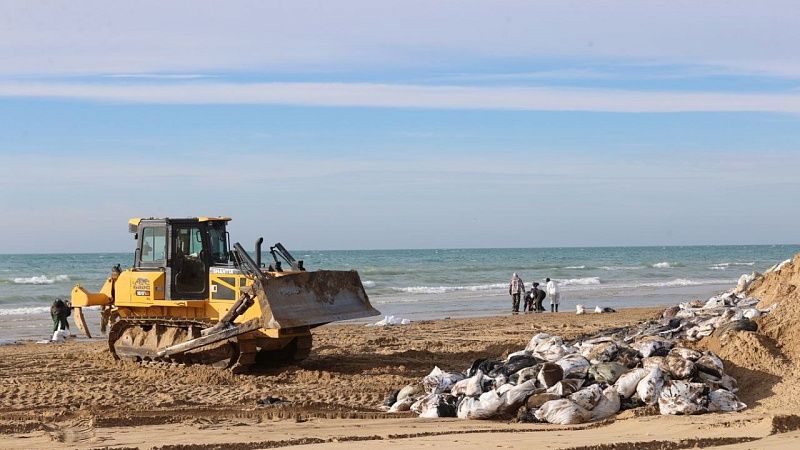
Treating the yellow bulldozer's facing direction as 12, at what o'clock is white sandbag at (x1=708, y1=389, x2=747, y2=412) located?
The white sandbag is roughly at 12 o'clock from the yellow bulldozer.

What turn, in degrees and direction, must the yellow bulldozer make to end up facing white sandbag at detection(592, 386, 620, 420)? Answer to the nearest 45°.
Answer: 0° — it already faces it

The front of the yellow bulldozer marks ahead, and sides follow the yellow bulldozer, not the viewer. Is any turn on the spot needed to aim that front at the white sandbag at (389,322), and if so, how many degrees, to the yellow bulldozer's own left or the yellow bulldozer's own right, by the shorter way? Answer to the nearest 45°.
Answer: approximately 90° to the yellow bulldozer's own left

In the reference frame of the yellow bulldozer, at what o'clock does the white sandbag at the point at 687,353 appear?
The white sandbag is roughly at 12 o'clock from the yellow bulldozer.

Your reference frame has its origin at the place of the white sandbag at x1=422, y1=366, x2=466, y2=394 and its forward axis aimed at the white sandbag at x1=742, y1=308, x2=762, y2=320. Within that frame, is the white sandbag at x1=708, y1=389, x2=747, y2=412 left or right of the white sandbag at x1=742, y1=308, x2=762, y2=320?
right

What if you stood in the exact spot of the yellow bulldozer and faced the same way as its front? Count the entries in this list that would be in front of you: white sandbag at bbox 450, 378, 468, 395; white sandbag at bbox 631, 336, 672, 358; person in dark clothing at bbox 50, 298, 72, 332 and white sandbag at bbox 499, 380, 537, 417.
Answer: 3

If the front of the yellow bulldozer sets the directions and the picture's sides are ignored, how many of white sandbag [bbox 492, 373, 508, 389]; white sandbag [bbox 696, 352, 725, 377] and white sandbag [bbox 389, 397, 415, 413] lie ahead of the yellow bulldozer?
3

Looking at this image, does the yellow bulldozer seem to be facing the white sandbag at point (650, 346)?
yes

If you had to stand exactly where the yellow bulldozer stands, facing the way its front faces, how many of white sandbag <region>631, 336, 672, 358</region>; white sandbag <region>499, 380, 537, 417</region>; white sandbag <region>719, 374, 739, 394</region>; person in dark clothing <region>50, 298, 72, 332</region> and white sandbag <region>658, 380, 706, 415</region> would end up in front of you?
4

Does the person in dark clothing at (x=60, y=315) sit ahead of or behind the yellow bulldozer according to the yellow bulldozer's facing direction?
behind

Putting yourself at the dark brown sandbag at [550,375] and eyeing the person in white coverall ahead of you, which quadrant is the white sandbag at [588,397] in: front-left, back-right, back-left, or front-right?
back-right

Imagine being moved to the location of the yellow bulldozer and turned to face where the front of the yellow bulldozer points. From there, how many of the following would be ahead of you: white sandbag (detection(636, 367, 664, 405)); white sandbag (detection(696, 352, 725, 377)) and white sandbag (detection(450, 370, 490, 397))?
3

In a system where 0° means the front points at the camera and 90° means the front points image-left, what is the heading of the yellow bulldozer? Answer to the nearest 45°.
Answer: approximately 315°
